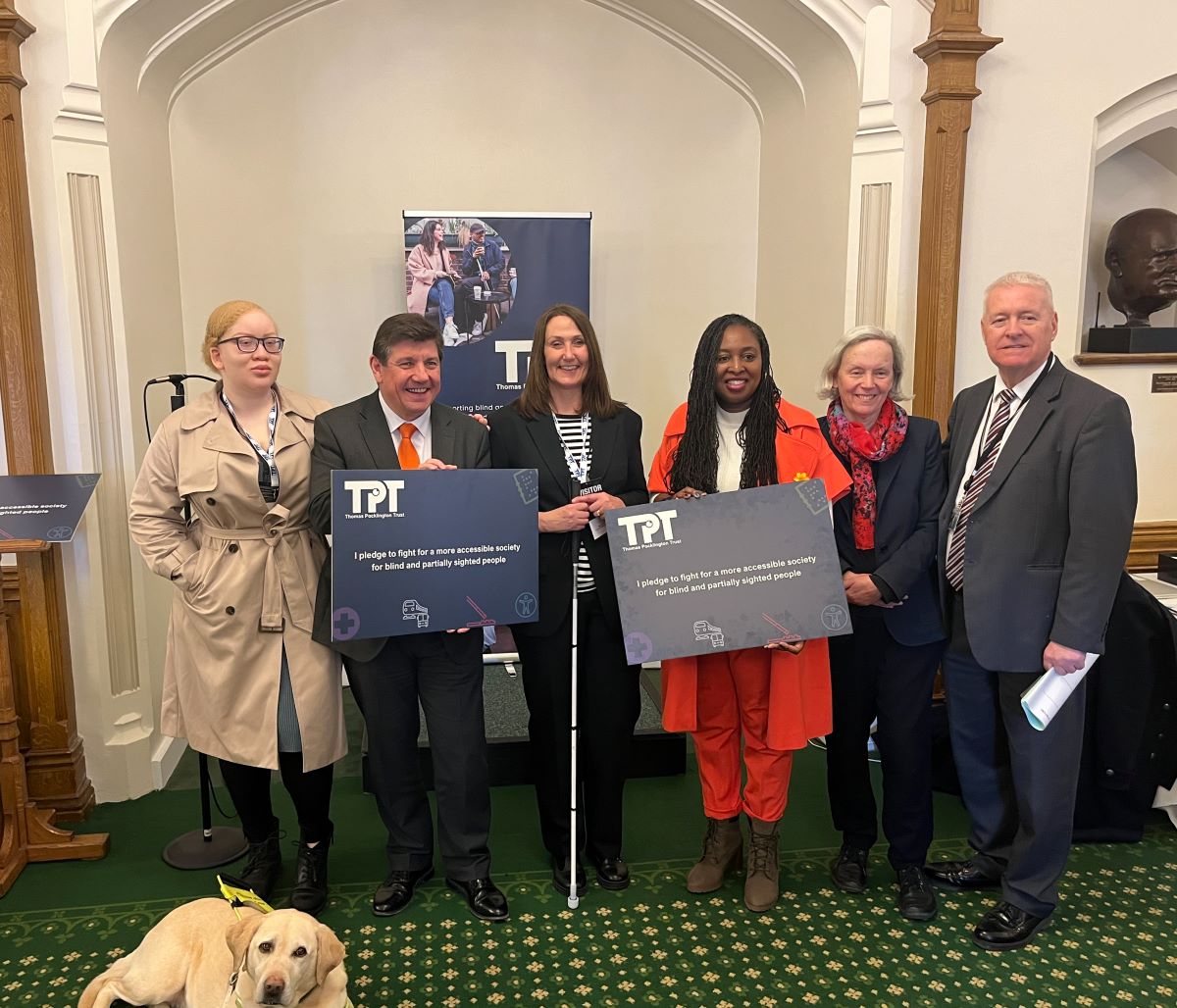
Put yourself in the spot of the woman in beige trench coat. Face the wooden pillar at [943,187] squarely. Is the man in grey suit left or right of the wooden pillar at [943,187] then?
right

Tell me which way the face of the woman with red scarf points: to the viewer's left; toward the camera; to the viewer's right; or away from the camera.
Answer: toward the camera

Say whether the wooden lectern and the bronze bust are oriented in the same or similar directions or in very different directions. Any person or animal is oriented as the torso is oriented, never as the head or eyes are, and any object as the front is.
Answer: same or similar directions

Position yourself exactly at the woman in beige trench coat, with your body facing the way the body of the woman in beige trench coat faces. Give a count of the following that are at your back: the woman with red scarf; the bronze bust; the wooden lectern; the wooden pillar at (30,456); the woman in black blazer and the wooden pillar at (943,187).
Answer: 2

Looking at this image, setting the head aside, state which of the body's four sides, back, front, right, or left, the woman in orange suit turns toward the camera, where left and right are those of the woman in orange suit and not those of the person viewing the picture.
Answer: front

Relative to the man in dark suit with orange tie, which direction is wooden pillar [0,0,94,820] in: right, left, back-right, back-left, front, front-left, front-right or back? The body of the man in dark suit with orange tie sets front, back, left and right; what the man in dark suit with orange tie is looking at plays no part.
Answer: back-right

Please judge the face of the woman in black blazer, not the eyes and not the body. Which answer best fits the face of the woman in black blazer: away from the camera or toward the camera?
toward the camera

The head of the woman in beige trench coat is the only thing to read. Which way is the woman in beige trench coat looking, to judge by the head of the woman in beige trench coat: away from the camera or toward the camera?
toward the camera

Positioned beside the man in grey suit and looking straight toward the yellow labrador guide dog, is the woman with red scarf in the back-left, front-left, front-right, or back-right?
front-right

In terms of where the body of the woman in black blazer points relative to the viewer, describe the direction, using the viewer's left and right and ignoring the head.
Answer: facing the viewer

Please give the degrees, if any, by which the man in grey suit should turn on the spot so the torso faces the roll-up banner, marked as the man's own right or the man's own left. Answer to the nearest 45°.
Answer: approximately 90° to the man's own right

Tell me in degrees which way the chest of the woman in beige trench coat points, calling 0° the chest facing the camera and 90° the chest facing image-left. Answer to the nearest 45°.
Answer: approximately 315°

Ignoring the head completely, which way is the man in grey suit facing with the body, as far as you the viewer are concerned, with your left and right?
facing the viewer and to the left of the viewer

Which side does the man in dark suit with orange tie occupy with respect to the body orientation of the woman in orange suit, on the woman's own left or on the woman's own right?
on the woman's own right

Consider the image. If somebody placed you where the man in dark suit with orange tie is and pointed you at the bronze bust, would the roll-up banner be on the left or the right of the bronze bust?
left

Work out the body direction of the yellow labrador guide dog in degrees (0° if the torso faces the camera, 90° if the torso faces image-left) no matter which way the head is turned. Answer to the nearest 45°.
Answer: approximately 315°

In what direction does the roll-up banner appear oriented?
toward the camera
